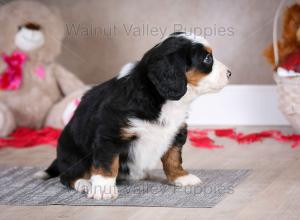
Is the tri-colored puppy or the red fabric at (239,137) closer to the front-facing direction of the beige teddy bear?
the tri-colored puppy

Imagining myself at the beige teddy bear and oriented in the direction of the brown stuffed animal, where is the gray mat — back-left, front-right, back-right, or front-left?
front-right

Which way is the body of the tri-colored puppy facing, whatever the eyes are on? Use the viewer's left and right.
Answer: facing the viewer and to the right of the viewer

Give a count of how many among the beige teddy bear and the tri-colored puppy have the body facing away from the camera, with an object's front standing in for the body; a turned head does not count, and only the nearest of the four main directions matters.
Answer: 0

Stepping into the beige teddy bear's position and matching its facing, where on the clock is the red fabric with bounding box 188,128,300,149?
The red fabric is roughly at 10 o'clock from the beige teddy bear.

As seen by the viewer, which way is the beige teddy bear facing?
toward the camera

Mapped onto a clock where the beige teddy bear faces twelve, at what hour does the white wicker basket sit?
The white wicker basket is roughly at 10 o'clock from the beige teddy bear.

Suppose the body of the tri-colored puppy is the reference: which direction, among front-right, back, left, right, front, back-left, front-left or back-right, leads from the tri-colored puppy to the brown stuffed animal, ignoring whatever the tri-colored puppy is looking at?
left

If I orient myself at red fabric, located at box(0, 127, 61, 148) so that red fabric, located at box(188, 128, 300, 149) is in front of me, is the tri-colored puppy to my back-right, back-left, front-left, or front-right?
front-right

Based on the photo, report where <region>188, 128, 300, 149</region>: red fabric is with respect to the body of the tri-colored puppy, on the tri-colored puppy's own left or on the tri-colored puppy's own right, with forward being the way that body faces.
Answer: on the tri-colored puppy's own left
